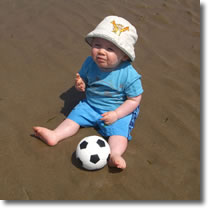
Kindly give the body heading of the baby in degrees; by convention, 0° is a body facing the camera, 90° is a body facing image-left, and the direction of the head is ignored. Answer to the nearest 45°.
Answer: approximately 45°
